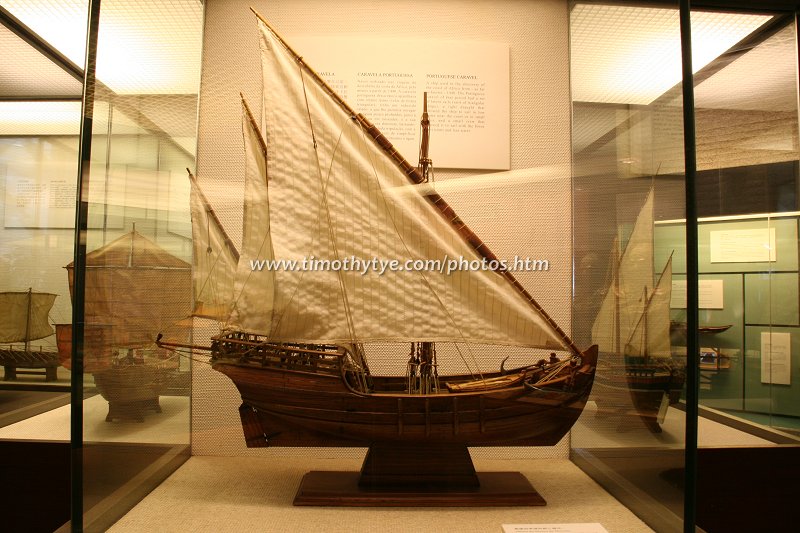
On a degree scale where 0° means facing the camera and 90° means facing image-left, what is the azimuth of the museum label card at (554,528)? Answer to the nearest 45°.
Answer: approximately 0°

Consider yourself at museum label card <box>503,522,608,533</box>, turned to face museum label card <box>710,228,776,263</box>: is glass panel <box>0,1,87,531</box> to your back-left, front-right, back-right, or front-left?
back-left

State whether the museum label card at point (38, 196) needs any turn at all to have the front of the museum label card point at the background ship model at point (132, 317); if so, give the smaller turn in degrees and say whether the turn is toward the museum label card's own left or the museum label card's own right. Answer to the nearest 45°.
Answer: approximately 45° to the museum label card's own left

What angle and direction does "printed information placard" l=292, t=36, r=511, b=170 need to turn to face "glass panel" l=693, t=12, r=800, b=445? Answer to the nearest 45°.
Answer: approximately 90° to its left

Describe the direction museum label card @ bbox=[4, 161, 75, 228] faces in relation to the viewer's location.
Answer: facing the viewer

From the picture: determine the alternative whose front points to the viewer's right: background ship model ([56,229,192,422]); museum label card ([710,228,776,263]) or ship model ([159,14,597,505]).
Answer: the ship model

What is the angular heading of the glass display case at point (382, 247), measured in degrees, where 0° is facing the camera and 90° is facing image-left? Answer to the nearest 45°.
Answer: approximately 0°

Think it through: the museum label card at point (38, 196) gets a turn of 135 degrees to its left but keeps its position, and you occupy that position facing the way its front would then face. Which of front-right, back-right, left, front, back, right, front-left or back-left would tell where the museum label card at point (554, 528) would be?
right

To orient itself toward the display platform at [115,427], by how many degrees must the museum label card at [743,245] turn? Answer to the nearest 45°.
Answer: approximately 45° to its right

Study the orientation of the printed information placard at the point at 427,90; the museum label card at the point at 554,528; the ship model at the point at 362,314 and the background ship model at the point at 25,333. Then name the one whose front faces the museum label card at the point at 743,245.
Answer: the ship model

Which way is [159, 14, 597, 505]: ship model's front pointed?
to the viewer's right

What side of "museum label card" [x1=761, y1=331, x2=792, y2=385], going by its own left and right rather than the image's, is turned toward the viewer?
front
